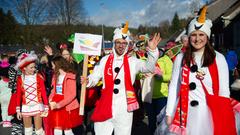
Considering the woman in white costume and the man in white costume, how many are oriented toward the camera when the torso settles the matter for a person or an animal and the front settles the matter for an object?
2

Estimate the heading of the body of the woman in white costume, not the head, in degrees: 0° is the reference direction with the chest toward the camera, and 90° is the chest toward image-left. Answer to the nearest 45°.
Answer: approximately 0°

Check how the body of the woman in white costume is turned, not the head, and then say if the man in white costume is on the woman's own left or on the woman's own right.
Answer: on the woman's own right
